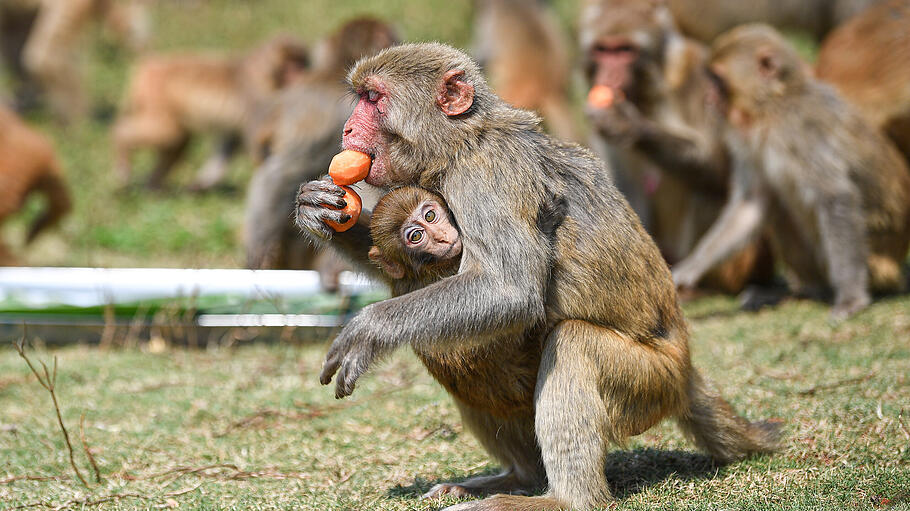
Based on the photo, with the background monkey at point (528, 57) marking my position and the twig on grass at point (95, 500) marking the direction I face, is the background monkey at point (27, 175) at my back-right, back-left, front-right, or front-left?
front-right

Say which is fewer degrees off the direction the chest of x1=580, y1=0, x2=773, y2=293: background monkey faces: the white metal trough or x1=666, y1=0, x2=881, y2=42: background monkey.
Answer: the white metal trough

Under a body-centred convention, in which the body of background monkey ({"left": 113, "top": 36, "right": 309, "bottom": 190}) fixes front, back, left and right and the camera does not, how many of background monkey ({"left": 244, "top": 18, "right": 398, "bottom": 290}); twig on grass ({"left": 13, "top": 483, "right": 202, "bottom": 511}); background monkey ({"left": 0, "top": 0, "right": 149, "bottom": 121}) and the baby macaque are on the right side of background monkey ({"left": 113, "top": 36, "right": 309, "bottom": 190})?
3

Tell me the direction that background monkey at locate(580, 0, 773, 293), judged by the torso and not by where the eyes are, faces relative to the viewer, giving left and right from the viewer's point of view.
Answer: facing the viewer and to the left of the viewer

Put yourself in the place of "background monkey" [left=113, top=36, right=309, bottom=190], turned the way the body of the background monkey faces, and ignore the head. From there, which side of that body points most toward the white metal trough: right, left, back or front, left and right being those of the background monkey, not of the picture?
right

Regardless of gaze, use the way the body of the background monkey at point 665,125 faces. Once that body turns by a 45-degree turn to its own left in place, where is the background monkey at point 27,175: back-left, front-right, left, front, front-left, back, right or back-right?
right

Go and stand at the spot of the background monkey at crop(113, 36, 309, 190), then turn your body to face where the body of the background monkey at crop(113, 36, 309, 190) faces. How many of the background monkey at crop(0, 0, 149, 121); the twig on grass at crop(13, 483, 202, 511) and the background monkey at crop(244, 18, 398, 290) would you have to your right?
2

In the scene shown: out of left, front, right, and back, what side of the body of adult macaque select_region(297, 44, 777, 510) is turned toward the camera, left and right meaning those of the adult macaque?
left

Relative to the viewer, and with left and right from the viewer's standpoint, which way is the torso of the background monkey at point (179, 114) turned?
facing to the right of the viewer
